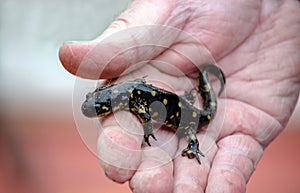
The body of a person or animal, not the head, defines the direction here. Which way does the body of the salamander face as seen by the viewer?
to the viewer's left
